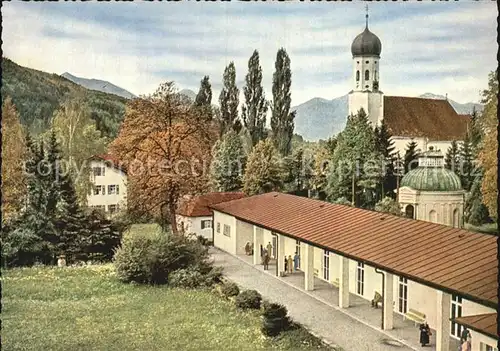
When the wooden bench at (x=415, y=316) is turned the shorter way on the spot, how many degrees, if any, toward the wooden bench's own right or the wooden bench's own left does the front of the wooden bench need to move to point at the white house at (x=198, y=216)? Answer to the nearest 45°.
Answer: approximately 90° to the wooden bench's own right

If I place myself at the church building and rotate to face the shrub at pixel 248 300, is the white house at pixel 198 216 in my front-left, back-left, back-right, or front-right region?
front-right

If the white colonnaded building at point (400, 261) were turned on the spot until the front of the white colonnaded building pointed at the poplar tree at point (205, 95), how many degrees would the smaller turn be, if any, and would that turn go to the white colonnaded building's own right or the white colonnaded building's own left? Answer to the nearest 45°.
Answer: approximately 90° to the white colonnaded building's own right

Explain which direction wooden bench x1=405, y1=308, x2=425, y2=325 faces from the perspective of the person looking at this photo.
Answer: facing the viewer and to the left of the viewer

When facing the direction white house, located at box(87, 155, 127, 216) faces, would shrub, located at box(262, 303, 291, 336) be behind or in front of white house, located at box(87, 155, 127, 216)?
in front

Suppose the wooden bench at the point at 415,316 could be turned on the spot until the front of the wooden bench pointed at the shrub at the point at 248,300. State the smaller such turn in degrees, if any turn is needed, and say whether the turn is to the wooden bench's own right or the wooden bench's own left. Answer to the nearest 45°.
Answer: approximately 45° to the wooden bench's own right

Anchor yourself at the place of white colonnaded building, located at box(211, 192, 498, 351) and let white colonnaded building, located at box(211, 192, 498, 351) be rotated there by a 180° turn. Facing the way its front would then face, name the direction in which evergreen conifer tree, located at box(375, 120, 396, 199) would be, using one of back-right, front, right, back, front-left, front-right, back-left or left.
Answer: front-left

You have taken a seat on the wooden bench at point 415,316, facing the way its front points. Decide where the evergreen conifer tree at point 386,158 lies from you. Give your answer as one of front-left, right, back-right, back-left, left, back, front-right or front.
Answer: back-right

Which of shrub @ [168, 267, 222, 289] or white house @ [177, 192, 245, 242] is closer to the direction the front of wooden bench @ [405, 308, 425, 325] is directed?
the shrub

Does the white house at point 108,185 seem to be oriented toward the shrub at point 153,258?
yes

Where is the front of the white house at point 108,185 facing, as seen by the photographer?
facing the viewer

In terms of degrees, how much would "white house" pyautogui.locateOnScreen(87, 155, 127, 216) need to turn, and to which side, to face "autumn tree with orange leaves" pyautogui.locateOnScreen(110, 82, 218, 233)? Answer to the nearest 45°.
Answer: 0° — it already faces it

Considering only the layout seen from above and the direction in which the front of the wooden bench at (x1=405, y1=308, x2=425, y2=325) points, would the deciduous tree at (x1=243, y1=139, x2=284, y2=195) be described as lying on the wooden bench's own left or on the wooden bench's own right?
on the wooden bench's own right

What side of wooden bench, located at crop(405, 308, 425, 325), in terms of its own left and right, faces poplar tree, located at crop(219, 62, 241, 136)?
right

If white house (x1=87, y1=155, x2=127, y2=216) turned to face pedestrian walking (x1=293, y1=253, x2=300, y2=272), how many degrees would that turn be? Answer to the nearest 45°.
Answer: approximately 45° to its left

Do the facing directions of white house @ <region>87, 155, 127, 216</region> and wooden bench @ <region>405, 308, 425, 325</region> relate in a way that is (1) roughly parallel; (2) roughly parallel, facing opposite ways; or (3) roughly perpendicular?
roughly perpendicular

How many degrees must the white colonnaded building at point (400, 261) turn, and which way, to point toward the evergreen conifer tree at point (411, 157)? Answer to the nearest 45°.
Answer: approximately 135° to its right

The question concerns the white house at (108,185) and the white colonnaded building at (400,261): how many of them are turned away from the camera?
0

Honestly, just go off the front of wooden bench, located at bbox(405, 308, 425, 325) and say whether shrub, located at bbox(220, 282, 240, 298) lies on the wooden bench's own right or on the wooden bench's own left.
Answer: on the wooden bench's own right
